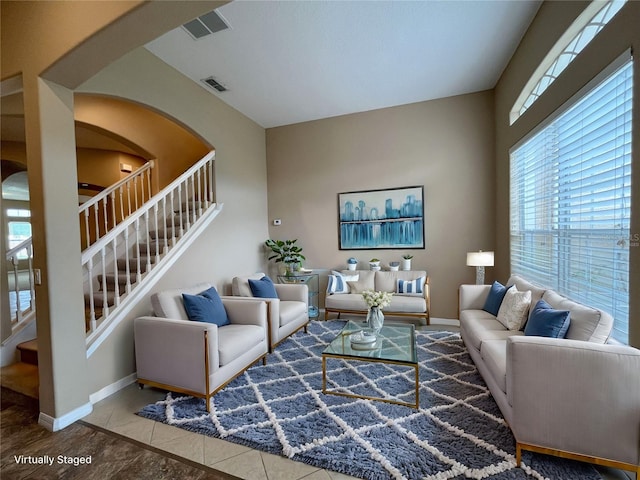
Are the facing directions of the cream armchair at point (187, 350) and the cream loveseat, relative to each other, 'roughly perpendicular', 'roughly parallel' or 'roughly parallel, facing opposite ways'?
roughly perpendicular

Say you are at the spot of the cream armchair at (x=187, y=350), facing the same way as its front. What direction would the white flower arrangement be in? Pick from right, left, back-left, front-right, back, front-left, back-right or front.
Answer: front-left

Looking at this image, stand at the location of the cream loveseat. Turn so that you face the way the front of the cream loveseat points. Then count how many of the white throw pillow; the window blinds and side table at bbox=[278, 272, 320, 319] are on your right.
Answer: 1

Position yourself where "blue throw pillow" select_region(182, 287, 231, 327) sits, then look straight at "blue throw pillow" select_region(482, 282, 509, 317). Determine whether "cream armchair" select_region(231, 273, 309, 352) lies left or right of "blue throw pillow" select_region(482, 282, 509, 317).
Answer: left

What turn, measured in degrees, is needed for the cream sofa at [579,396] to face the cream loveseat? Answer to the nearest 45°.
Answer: approximately 45° to its right

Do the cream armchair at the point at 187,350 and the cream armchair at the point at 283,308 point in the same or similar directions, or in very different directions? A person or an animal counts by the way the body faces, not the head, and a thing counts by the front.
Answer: same or similar directions

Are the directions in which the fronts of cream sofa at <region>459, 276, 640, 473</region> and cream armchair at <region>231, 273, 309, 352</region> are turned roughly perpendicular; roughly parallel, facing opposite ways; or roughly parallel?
roughly parallel, facing opposite ways

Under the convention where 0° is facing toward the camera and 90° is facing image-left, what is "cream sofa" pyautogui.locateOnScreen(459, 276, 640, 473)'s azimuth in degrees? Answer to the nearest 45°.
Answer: approximately 90°

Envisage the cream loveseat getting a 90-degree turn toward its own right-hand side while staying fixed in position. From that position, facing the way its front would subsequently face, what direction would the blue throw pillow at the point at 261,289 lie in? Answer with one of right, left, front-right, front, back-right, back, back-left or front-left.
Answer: front-left

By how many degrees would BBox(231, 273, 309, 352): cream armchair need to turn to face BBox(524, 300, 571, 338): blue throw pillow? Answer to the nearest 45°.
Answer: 0° — it already faces it

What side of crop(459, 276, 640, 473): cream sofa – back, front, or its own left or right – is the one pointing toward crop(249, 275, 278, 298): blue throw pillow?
front

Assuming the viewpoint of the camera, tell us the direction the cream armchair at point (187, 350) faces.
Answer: facing the viewer and to the right of the viewer

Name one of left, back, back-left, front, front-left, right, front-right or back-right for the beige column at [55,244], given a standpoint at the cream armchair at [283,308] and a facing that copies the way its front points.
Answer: right

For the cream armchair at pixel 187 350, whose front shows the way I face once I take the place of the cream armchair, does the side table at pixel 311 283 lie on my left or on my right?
on my left

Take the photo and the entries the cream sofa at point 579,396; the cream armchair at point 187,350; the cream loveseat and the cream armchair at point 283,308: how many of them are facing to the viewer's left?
1

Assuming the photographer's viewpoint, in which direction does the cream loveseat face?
facing the viewer

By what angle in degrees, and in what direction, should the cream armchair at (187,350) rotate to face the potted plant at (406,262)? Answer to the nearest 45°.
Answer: approximately 45° to its left
